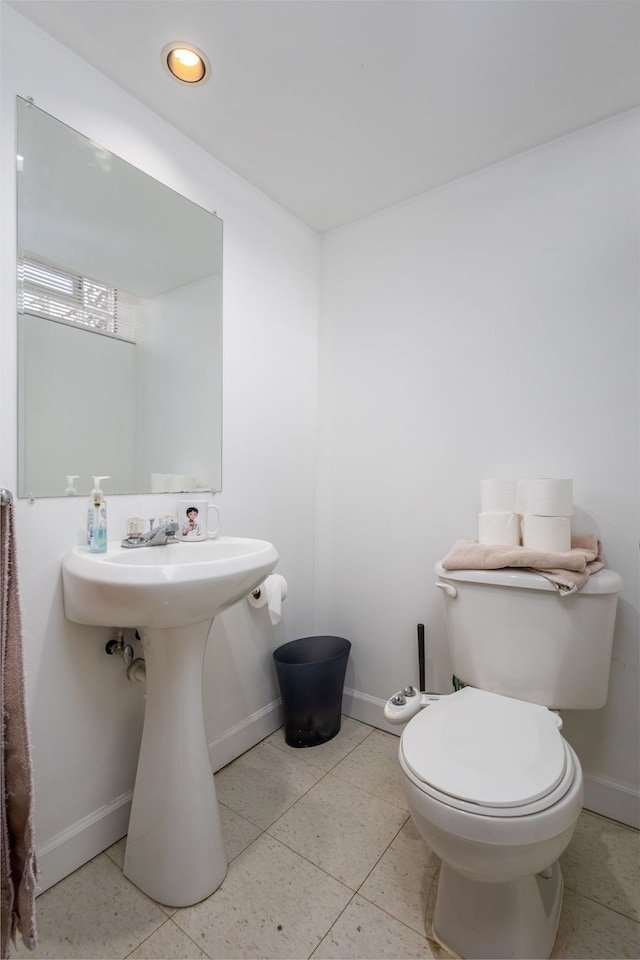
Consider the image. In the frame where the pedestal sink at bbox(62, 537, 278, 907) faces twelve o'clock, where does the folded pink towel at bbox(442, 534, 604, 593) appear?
The folded pink towel is roughly at 11 o'clock from the pedestal sink.

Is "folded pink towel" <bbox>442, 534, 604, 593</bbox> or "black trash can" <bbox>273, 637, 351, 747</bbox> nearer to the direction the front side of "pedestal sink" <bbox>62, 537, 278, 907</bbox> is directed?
the folded pink towel

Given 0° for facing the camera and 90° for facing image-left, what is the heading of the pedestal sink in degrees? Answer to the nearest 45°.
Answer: approximately 315°

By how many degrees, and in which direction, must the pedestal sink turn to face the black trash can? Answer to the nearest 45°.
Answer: approximately 90° to its left
